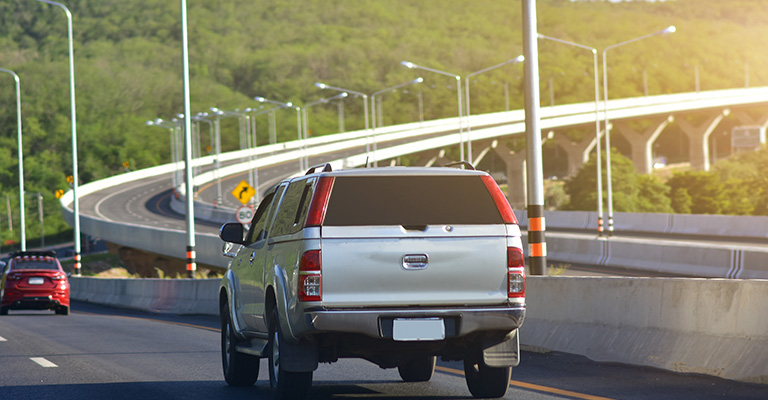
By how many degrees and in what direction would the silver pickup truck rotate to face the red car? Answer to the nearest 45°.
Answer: approximately 45° to its left

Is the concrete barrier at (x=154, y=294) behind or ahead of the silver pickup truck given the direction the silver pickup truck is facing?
ahead

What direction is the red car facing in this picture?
away from the camera

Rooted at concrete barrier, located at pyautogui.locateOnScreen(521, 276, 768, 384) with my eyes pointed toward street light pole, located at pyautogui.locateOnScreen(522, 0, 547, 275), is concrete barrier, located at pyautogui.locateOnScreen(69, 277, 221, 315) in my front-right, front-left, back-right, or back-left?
front-left

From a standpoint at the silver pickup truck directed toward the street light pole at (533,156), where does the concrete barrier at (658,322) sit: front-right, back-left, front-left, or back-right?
front-right

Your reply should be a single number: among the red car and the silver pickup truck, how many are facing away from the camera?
2

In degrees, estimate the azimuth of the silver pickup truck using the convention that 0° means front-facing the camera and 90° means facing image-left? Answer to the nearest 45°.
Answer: approximately 180°

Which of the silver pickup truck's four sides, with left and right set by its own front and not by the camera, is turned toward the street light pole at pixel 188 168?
front
